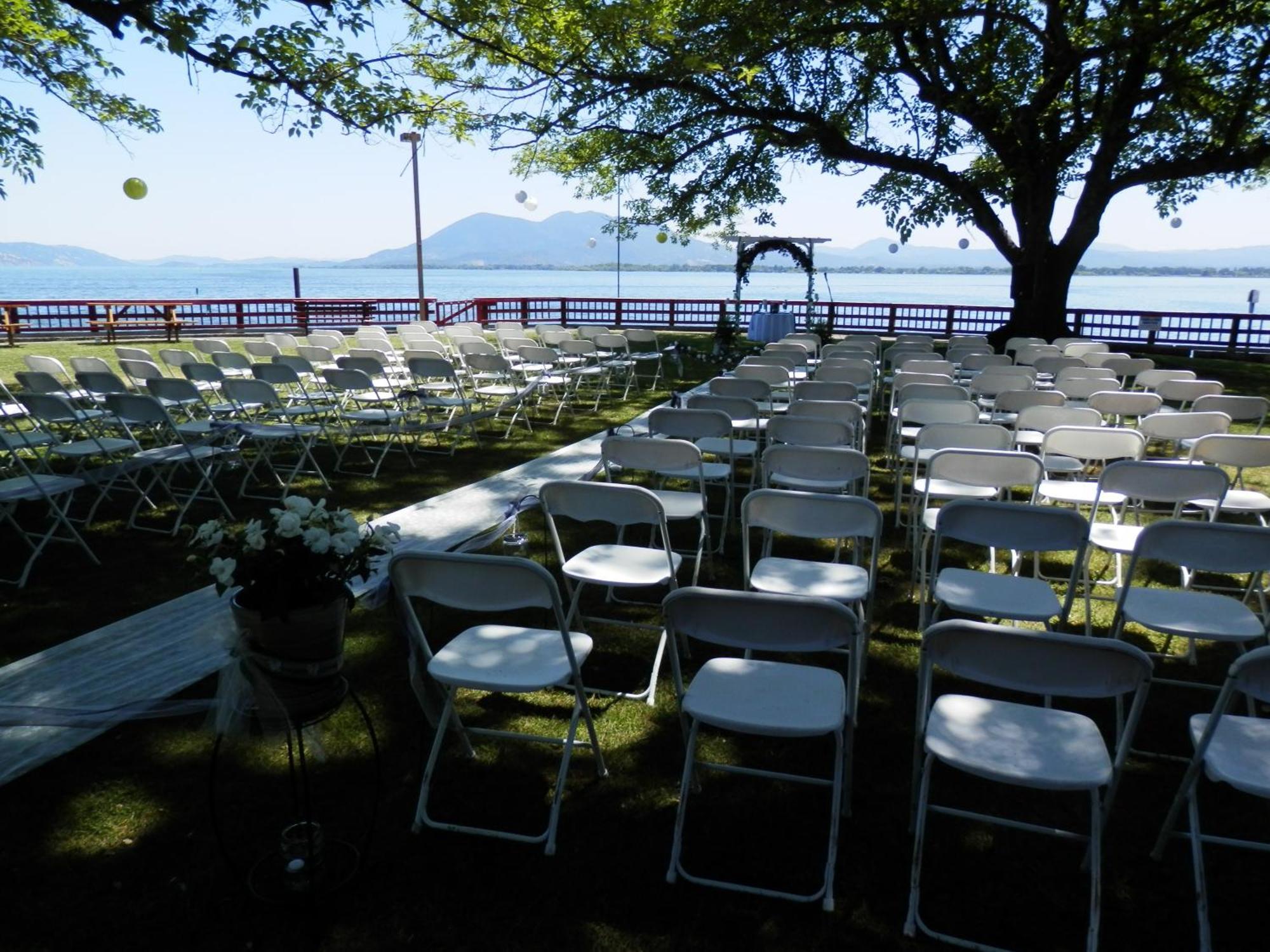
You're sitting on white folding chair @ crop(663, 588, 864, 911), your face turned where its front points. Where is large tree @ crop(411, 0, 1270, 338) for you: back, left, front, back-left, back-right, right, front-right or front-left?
front

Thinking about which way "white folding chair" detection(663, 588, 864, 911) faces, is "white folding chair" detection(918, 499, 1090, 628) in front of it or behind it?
in front

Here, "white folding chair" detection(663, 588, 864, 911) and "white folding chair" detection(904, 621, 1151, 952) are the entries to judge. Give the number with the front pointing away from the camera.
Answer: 2

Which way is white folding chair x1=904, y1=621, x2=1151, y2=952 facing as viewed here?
away from the camera

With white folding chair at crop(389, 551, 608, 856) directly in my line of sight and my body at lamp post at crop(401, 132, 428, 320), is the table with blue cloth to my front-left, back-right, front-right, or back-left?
front-left

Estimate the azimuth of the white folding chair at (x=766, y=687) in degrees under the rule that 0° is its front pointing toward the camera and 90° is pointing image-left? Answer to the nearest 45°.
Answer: approximately 180°

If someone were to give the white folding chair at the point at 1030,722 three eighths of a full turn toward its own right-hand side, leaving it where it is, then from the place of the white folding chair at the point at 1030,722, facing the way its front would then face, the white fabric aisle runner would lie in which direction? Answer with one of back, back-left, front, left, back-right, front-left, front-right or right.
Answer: back-right

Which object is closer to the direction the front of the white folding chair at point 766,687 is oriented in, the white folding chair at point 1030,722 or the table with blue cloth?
the table with blue cloth

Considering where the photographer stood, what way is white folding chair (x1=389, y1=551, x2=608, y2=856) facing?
facing away from the viewer and to the right of the viewer

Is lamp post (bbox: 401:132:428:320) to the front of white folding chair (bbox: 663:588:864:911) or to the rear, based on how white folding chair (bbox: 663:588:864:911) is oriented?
to the front

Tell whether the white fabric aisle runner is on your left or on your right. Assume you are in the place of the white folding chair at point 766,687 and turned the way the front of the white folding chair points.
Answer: on your left

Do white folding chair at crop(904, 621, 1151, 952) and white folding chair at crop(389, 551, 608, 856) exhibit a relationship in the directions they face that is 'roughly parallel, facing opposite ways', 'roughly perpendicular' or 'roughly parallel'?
roughly parallel

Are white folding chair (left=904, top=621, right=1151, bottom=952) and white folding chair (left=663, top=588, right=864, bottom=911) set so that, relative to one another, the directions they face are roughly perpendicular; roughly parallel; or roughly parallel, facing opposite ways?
roughly parallel
